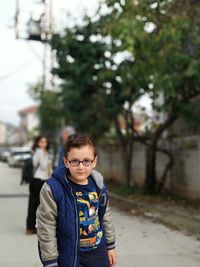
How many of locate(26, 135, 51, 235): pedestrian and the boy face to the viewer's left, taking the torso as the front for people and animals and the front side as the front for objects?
0

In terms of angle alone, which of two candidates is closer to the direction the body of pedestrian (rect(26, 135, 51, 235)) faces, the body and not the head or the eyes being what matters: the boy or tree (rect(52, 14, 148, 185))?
the boy

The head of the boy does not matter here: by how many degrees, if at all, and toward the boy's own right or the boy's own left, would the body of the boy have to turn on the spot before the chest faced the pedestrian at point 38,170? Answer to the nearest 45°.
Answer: approximately 135° to the boy's own left

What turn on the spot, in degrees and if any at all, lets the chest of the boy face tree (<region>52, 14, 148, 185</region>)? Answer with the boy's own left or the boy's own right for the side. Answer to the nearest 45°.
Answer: approximately 135° to the boy's own left

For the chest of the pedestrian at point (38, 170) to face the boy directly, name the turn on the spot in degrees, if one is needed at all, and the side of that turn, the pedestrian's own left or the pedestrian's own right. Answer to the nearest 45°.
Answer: approximately 45° to the pedestrian's own right

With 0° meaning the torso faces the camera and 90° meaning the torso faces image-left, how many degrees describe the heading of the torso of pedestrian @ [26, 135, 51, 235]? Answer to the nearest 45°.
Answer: approximately 315°

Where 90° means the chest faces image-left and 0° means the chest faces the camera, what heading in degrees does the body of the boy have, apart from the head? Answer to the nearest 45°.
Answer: approximately 315°
